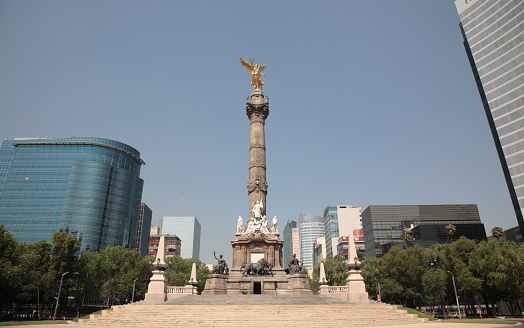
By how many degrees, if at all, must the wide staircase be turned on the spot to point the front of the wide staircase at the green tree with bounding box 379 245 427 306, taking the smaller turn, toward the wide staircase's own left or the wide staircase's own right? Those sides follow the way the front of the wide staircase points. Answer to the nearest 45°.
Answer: approximately 135° to the wide staircase's own left

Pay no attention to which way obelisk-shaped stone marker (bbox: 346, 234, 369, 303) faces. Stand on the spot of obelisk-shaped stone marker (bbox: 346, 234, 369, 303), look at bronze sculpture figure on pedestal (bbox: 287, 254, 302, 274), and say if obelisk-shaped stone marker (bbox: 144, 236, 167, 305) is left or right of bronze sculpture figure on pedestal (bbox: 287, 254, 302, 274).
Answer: left

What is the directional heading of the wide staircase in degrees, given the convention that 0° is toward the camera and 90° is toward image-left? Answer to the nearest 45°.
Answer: approximately 0°

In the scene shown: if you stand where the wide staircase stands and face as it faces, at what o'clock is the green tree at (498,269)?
The green tree is roughly at 8 o'clock from the wide staircase.

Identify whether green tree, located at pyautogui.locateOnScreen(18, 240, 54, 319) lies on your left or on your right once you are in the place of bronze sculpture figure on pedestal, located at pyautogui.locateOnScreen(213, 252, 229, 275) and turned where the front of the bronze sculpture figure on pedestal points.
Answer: on your right

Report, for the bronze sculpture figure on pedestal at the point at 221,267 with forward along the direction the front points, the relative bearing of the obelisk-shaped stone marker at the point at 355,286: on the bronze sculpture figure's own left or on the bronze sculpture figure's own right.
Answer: on the bronze sculpture figure's own left

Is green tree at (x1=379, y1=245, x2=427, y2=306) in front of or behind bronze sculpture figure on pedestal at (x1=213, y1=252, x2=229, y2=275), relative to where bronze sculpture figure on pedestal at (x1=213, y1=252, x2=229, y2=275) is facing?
behind

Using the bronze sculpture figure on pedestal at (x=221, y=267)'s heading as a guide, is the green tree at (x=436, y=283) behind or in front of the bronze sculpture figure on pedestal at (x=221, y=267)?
behind

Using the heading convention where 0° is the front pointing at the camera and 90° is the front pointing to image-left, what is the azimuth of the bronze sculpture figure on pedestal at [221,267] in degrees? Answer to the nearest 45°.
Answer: approximately 45°
